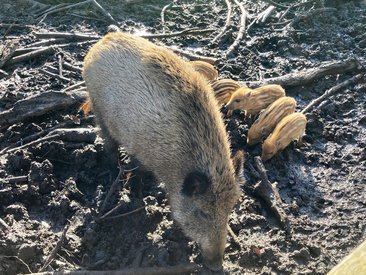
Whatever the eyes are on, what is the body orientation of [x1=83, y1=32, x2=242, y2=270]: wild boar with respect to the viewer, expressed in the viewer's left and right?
facing the viewer and to the right of the viewer

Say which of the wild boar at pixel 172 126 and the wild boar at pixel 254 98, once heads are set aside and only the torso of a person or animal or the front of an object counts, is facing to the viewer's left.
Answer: the wild boar at pixel 254 98

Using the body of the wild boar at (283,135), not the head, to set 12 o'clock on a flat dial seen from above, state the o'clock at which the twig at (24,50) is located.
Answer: The twig is roughly at 2 o'clock from the wild boar.

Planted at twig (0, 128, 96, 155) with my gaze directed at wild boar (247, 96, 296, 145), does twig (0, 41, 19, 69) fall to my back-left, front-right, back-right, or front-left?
back-left

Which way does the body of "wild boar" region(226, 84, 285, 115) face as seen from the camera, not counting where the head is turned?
to the viewer's left

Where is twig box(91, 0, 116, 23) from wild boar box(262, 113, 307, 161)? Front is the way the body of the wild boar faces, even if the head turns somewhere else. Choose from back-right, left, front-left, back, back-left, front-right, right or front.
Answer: right

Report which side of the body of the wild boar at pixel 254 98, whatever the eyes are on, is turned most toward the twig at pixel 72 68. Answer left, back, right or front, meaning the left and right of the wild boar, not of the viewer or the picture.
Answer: front

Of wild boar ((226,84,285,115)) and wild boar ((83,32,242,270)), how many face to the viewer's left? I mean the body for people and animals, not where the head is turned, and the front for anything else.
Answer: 1

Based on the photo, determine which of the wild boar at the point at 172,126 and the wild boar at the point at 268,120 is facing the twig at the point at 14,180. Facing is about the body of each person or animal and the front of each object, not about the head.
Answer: the wild boar at the point at 268,120

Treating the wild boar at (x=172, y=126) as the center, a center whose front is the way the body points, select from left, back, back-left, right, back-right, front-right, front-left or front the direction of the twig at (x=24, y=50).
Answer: back

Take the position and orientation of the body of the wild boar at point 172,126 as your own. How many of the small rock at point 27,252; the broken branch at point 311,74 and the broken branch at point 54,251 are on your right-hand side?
2

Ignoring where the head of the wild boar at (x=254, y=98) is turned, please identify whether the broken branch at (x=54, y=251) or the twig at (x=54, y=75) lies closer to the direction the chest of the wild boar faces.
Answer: the twig

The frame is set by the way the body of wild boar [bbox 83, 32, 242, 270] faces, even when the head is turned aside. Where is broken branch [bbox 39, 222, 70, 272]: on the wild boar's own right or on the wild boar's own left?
on the wild boar's own right

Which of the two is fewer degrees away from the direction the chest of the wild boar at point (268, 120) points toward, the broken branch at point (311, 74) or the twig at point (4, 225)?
the twig

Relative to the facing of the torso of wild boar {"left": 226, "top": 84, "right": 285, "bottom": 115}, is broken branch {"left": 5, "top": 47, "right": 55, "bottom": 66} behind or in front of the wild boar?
in front

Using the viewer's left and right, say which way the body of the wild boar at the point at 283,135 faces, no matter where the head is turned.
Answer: facing the viewer and to the left of the viewer

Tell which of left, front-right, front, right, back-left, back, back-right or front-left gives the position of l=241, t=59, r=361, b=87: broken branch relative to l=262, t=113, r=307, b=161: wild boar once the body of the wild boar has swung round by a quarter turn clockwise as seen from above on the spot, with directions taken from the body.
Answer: front-right

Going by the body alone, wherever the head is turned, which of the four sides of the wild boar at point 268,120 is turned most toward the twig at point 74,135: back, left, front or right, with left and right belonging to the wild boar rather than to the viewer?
front
